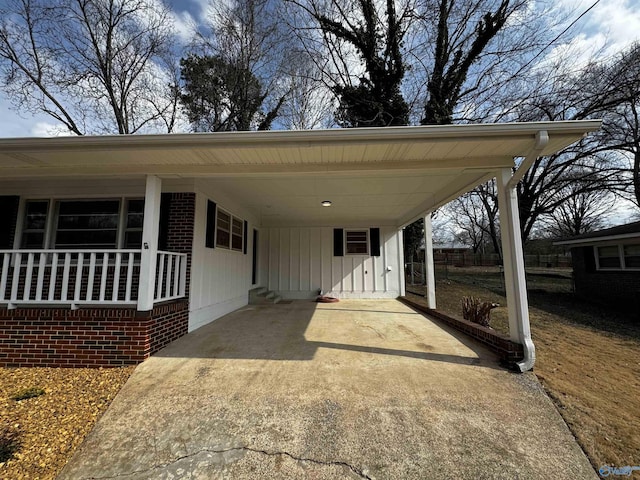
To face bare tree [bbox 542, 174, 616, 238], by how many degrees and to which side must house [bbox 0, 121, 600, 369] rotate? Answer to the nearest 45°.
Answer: approximately 135° to its left

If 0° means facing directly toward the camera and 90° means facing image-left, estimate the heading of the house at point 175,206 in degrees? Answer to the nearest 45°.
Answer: approximately 0°

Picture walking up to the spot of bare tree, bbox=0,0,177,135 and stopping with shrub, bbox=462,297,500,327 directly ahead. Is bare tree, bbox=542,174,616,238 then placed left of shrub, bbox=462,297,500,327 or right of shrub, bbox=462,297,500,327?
left

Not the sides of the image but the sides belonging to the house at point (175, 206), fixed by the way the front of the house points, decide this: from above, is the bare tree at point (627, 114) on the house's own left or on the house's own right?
on the house's own left
